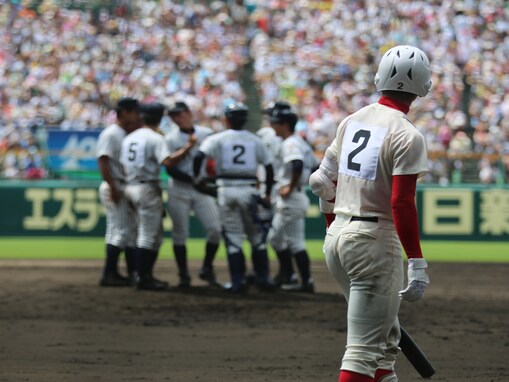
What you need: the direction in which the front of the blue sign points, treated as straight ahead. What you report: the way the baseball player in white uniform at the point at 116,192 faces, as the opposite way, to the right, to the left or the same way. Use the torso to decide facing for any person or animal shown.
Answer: to the left

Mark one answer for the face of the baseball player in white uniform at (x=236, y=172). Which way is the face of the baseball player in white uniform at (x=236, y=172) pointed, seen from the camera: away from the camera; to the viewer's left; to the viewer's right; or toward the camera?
away from the camera

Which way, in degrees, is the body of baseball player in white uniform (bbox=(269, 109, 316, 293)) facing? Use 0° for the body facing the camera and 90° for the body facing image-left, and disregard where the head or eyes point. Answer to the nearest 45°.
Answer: approximately 90°

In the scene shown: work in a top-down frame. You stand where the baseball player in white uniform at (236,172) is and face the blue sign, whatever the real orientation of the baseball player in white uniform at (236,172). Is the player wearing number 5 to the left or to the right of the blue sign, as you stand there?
left

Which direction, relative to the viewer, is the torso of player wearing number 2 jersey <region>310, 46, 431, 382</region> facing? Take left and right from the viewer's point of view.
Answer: facing away from the viewer and to the right of the viewer

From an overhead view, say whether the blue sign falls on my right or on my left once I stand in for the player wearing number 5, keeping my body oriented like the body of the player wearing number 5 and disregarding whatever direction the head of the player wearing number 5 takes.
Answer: on my left

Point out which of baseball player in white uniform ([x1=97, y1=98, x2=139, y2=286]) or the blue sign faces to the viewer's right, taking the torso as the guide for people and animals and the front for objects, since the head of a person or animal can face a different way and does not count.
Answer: the baseball player in white uniform

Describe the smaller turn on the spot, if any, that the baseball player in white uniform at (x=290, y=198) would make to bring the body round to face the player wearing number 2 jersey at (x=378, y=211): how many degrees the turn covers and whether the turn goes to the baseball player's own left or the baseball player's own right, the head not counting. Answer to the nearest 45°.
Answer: approximately 90° to the baseball player's own left

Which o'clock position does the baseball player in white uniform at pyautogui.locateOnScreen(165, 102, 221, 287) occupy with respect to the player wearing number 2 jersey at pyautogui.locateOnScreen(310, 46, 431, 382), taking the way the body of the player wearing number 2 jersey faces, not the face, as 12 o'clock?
The baseball player in white uniform is roughly at 10 o'clock from the player wearing number 2 jersey.

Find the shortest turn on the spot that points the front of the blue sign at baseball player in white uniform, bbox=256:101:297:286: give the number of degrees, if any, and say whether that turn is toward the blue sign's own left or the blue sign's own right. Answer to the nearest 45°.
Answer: approximately 45° to the blue sign's own left

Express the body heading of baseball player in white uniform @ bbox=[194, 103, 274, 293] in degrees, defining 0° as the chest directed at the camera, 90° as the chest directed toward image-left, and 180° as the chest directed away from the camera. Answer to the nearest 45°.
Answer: approximately 180°

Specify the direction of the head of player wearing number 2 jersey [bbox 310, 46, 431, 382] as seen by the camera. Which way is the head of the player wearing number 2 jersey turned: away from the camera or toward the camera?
away from the camera

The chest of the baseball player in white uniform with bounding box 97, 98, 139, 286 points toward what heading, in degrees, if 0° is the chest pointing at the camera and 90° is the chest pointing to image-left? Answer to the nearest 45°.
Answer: approximately 270°
